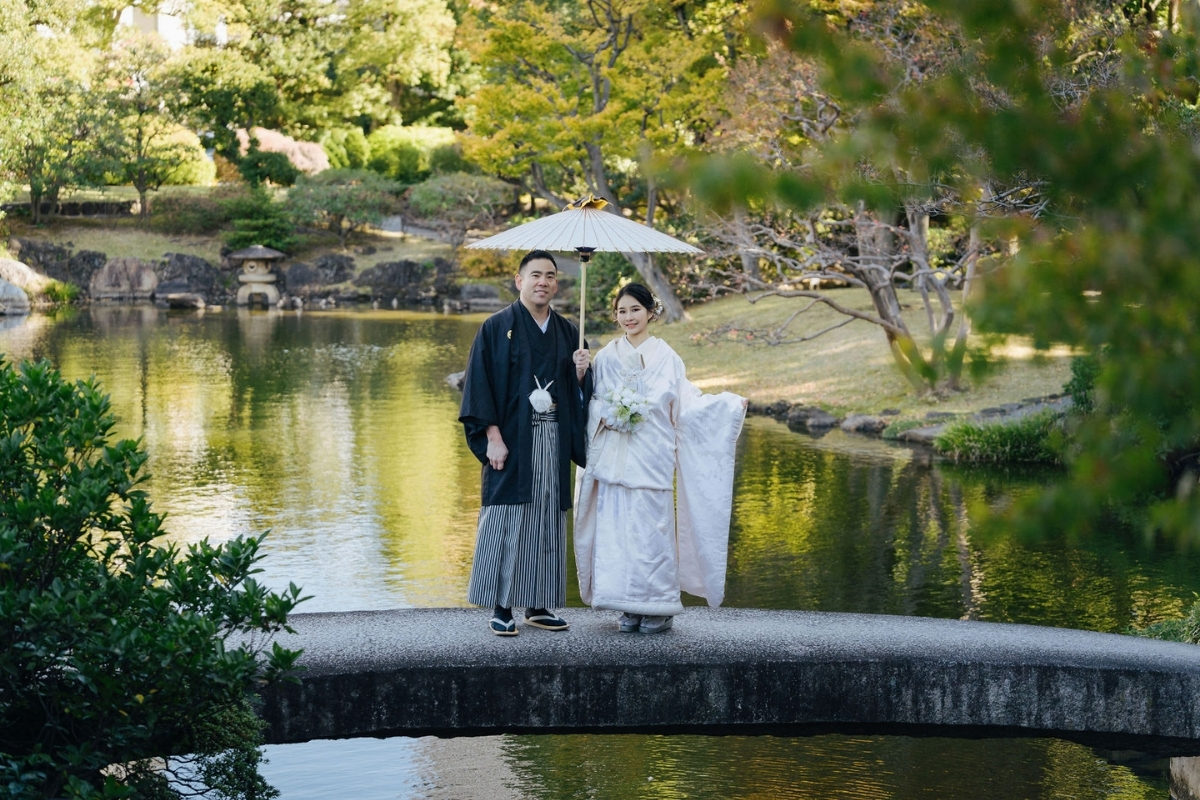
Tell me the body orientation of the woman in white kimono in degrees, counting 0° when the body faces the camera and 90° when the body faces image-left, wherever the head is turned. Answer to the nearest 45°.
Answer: approximately 0°

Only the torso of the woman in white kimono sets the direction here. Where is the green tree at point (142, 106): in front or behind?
behind

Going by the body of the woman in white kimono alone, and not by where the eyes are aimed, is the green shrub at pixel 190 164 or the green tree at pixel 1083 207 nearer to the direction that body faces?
the green tree

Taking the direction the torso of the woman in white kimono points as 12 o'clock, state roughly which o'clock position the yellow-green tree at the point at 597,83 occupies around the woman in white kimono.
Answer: The yellow-green tree is roughly at 6 o'clock from the woman in white kimono.

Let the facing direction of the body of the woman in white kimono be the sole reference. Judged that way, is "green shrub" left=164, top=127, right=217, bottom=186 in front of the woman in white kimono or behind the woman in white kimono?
behind

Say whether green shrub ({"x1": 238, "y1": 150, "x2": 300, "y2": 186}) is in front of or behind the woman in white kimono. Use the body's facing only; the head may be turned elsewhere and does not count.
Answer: behind

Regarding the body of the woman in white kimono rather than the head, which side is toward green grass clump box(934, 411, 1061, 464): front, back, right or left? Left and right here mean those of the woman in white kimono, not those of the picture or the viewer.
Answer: back

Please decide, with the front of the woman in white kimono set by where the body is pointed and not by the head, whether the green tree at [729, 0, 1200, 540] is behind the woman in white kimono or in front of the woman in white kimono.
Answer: in front
